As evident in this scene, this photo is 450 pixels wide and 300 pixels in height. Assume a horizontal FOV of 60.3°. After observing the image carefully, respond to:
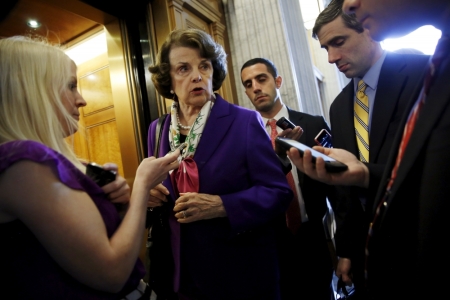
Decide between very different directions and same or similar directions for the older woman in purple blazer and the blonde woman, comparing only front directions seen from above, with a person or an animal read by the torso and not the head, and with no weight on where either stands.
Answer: very different directions

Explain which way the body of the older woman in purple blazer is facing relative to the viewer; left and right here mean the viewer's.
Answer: facing the viewer and to the left of the viewer

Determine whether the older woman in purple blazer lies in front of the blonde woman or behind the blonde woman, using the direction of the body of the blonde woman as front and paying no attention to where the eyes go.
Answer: in front

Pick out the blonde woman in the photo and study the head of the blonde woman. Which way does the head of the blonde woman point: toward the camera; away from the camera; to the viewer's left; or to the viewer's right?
to the viewer's right

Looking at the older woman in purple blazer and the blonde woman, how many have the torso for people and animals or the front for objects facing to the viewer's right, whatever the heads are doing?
1

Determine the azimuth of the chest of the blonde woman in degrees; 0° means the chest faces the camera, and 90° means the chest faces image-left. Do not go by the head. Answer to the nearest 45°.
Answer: approximately 270°
